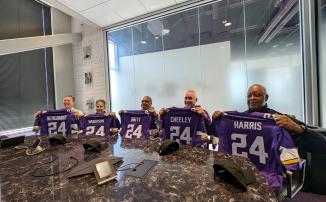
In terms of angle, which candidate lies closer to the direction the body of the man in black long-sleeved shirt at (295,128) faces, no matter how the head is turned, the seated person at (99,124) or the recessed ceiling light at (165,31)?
the seated person

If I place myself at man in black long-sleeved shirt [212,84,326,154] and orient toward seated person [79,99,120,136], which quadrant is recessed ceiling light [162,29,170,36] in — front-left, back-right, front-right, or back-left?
front-right

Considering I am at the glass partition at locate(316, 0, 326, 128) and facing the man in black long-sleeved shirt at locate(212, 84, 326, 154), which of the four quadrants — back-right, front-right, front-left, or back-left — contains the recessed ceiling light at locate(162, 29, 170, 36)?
front-right

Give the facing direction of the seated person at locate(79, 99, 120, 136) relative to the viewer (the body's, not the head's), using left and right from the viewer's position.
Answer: facing the viewer

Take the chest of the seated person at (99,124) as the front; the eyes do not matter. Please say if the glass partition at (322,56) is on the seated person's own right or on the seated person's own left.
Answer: on the seated person's own left

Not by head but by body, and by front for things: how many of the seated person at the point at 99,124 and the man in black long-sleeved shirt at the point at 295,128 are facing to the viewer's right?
0

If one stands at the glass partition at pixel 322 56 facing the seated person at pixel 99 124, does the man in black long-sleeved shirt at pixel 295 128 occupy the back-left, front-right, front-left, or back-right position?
front-left

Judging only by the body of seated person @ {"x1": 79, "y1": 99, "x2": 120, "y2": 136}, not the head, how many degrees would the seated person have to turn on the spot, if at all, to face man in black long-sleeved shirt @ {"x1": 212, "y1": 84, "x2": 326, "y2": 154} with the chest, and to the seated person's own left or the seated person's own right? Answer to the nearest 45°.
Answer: approximately 45° to the seated person's own left

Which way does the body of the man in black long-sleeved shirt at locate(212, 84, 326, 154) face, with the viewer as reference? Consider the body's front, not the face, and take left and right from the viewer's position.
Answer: facing the viewer and to the left of the viewer

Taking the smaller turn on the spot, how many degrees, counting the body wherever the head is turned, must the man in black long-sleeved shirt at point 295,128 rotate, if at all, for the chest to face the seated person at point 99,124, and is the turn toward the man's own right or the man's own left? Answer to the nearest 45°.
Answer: approximately 45° to the man's own right
